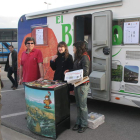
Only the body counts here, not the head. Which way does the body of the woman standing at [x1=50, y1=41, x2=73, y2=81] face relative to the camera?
toward the camera

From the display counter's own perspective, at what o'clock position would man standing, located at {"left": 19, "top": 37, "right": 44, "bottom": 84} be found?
The man standing is roughly at 4 o'clock from the display counter.

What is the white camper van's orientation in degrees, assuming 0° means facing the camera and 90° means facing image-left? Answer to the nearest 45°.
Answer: approximately 315°

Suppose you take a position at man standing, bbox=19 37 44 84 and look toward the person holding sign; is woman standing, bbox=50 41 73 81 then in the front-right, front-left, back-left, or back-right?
front-left

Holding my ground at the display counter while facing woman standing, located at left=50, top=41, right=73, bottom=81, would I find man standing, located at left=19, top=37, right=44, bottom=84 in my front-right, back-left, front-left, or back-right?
front-left

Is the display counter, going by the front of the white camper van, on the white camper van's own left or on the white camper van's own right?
on the white camper van's own right

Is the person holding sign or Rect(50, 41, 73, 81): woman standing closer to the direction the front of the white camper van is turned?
the person holding sign
